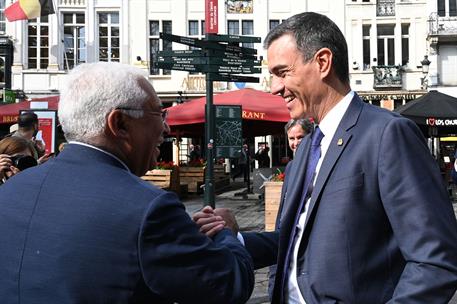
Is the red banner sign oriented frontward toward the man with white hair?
yes

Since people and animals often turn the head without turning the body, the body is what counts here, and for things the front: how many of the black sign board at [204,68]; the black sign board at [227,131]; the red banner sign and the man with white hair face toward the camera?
3

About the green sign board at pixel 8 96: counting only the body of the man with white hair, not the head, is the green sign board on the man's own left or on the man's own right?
on the man's own left

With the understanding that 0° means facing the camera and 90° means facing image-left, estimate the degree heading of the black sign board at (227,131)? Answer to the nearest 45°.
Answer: approximately 0°

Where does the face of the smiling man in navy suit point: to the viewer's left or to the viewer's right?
to the viewer's left

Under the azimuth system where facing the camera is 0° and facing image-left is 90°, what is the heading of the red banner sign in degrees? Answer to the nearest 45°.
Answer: approximately 0°

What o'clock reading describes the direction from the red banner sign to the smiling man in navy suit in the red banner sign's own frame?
The smiling man in navy suit is roughly at 12 o'clock from the red banner sign.

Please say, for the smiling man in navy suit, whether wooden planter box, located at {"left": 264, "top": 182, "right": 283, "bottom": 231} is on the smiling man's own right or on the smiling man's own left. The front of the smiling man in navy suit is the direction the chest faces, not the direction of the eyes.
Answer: on the smiling man's own right

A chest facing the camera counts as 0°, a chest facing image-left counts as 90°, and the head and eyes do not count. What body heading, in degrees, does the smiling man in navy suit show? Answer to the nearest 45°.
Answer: approximately 45°

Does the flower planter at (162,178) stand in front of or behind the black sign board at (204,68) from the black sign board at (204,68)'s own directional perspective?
behind

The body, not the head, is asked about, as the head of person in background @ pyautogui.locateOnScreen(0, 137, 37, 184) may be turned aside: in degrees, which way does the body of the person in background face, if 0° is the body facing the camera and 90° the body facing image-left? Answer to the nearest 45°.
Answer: approximately 315°
